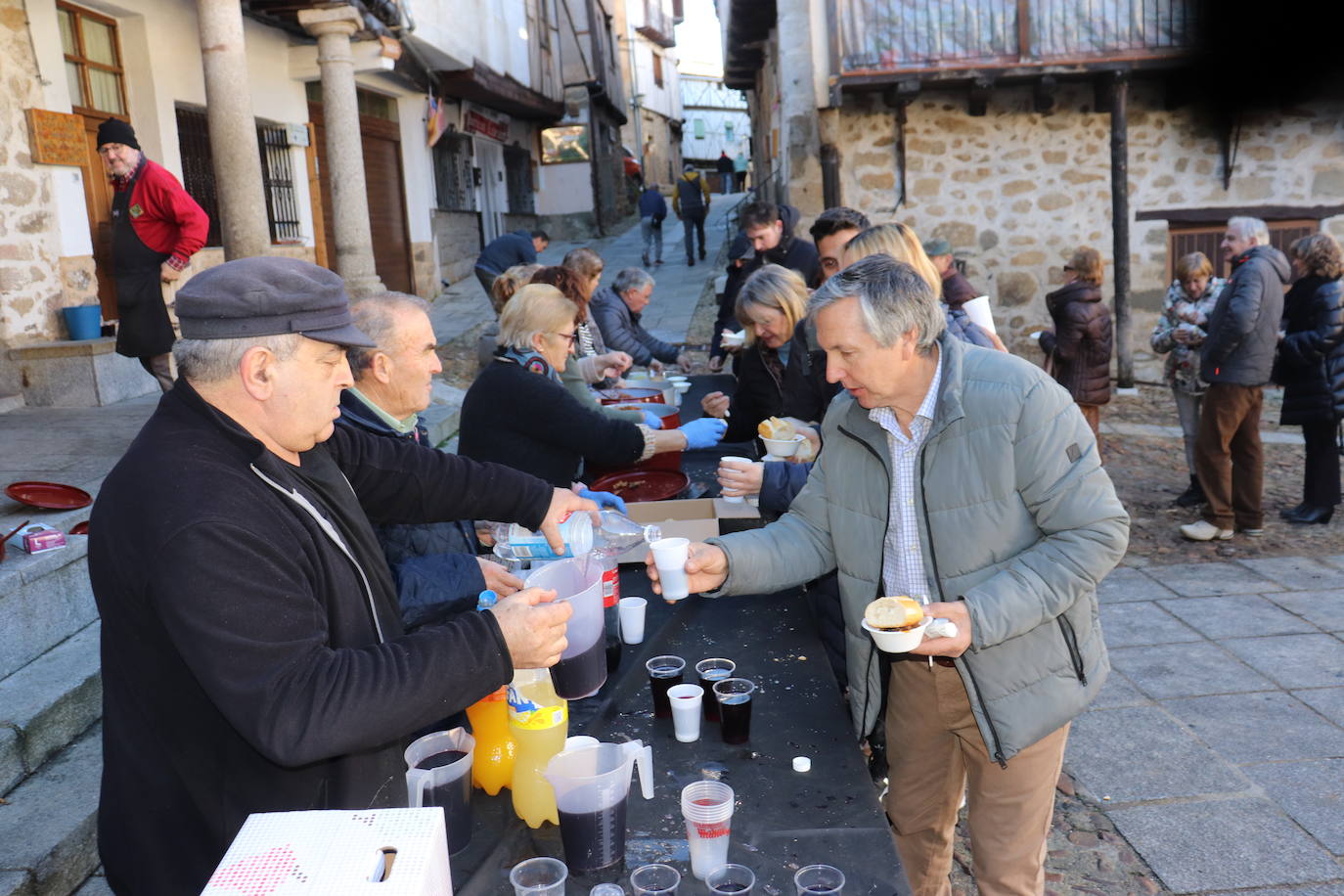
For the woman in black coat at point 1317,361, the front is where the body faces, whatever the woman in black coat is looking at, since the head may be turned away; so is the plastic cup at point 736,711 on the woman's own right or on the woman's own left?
on the woman's own left

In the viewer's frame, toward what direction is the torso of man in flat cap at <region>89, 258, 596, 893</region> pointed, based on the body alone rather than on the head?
to the viewer's right

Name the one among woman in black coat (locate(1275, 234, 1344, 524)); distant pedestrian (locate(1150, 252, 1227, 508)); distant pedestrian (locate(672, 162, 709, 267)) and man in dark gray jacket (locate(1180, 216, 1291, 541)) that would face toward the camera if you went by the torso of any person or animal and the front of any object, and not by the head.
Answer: distant pedestrian (locate(1150, 252, 1227, 508))

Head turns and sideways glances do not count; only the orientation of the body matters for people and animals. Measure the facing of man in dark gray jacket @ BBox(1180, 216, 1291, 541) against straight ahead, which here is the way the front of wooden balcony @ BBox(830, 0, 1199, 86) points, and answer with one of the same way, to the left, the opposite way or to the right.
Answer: to the right

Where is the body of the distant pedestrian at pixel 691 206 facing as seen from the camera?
away from the camera

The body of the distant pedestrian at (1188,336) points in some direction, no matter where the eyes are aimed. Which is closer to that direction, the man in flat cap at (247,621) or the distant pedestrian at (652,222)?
the man in flat cap

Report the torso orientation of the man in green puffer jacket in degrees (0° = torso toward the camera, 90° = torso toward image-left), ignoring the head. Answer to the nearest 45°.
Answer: approximately 45°

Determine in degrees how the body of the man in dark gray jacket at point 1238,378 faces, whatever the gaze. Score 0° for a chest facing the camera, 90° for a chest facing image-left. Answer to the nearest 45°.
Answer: approximately 90°

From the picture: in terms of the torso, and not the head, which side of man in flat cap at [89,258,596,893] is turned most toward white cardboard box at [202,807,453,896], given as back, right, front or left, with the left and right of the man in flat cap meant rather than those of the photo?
right

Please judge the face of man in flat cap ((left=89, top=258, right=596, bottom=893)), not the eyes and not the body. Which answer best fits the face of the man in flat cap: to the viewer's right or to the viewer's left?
to the viewer's right

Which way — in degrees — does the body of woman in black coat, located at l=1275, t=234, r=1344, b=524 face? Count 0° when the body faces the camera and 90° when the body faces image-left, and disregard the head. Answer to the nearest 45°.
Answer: approximately 90°

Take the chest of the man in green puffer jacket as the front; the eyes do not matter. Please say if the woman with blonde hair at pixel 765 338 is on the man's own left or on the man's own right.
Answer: on the man's own right

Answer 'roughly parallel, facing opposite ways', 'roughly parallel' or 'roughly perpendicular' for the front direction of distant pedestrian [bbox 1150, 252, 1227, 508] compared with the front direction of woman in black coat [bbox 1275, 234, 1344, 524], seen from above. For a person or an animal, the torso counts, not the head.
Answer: roughly perpendicular
